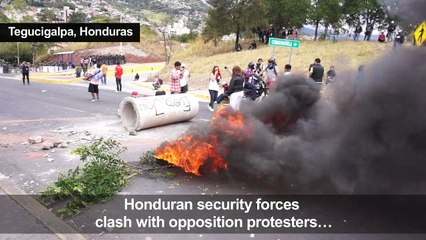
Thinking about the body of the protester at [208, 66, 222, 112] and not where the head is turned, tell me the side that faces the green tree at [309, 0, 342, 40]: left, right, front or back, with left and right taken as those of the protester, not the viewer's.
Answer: back

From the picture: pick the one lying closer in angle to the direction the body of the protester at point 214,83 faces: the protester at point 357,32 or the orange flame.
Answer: the orange flame

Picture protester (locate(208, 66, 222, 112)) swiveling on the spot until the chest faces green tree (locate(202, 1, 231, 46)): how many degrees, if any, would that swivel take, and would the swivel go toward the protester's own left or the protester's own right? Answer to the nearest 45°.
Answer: approximately 135° to the protester's own right

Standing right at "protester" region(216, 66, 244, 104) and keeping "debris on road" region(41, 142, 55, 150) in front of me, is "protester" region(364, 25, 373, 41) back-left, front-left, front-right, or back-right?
back-right

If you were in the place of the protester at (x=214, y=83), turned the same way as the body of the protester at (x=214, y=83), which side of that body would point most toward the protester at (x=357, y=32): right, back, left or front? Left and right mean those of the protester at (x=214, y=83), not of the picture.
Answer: back

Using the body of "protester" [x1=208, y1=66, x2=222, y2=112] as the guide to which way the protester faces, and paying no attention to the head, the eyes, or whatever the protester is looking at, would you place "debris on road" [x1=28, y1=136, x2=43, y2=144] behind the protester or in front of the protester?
in front

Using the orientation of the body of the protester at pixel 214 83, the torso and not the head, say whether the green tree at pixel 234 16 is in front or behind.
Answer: behind

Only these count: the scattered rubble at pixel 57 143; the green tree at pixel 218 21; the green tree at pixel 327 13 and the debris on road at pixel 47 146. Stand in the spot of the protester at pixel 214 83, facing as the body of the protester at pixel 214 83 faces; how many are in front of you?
2

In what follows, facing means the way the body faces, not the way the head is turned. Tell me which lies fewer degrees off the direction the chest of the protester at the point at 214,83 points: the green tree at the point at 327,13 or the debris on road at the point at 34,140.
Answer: the debris on road

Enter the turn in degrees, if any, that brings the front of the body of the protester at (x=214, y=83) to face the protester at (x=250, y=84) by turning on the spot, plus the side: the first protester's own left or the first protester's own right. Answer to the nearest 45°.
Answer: approximately 90° to the first protester's own left

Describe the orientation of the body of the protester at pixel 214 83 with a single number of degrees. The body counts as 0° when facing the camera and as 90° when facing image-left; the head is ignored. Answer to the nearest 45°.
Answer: approximately 45°

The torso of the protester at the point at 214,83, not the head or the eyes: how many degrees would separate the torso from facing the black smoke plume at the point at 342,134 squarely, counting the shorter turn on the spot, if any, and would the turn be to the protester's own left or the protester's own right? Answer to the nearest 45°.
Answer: approximately 45° to the protester's own left

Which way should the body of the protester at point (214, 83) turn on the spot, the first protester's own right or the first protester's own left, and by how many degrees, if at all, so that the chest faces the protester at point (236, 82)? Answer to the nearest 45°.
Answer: approximately 45° to the first protester's own left
